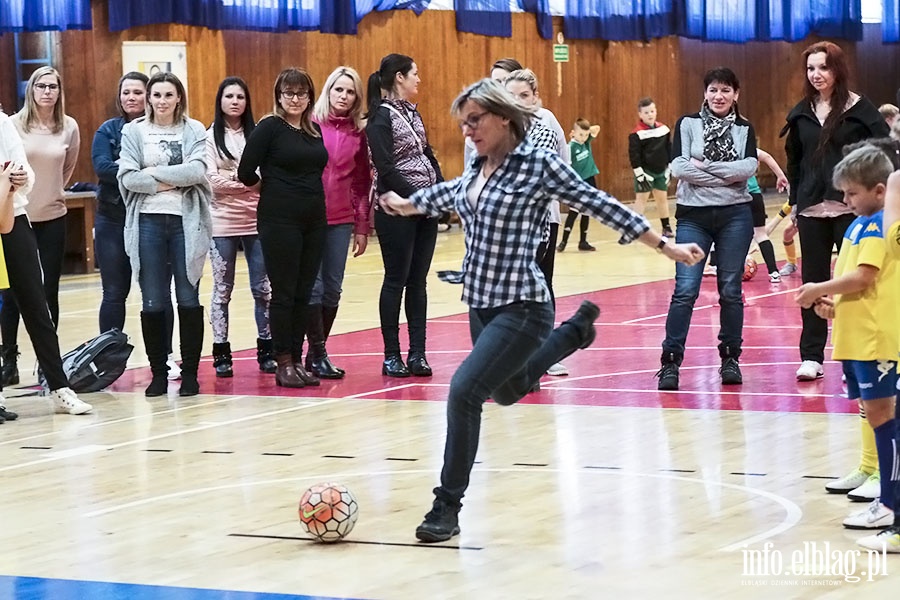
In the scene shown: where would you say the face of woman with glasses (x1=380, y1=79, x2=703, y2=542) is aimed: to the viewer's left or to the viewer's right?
to the viewer's left

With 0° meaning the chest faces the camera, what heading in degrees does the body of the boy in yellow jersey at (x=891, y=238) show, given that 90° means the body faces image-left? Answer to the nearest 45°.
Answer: approximately 90°

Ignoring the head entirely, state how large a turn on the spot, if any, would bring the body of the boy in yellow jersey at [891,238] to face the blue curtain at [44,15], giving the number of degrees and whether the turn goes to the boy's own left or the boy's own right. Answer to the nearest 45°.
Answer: approximately 45° to the boy's own right

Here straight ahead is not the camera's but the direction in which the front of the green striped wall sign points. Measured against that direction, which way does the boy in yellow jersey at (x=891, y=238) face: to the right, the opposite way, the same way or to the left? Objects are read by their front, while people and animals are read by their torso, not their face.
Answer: to the right

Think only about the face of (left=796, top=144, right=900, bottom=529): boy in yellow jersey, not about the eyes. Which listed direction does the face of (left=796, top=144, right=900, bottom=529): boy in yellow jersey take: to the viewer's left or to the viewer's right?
to the viewer's left

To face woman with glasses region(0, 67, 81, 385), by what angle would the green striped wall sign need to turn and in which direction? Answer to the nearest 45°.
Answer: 0° — it already faces them

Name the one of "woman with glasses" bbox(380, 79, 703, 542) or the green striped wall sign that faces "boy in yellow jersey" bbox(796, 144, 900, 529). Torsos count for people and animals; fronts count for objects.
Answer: the green striped wall sign

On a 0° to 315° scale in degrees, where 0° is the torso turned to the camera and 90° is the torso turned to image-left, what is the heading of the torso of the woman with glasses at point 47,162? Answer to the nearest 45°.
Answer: approximately 0°

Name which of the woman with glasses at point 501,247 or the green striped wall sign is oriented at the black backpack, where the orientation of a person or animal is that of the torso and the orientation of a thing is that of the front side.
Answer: the green striped wall sign
